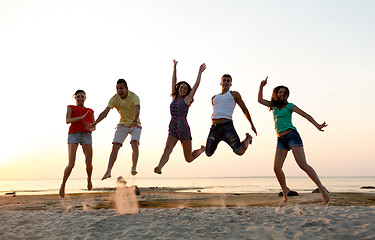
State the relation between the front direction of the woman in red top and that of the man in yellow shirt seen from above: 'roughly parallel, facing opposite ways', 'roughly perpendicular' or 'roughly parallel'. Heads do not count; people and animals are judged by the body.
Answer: roughly parallel

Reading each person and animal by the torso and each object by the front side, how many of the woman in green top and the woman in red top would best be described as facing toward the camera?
2

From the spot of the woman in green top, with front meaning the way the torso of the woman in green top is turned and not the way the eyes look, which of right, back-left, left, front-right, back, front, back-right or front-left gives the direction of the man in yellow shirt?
right

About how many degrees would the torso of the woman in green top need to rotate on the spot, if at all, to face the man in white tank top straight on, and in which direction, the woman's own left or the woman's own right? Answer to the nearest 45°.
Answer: approximately 90° to the woman's own right

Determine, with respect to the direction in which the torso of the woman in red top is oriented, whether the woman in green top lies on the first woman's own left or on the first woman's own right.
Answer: on the first woman's own left

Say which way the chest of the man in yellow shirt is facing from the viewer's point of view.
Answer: toward the camera

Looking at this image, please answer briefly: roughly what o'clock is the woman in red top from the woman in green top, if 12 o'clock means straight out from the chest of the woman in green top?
The woman in red top is roughly at 3 o'clock from the woman in green top.

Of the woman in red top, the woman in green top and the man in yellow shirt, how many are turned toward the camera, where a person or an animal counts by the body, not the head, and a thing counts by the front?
3

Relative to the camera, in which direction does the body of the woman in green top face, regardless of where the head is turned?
toward the camera
